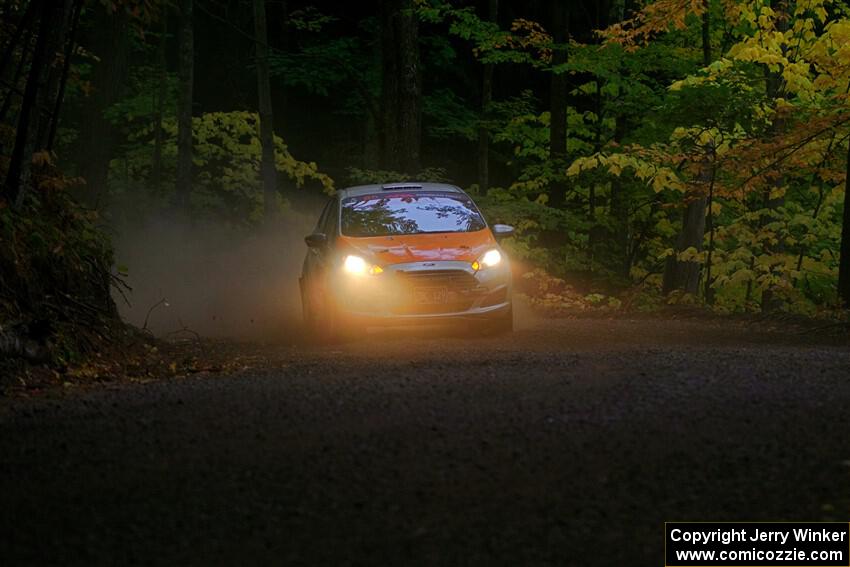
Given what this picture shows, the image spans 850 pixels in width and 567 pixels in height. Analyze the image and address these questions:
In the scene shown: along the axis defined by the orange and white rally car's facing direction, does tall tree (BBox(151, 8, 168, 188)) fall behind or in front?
behind

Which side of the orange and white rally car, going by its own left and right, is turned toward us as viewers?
front
